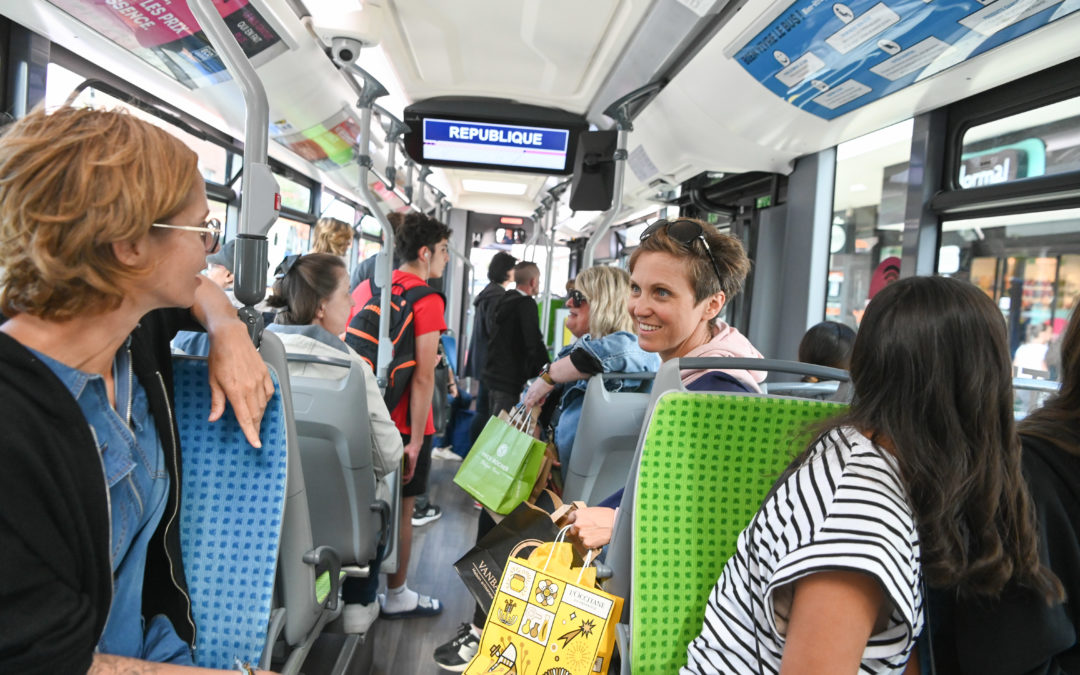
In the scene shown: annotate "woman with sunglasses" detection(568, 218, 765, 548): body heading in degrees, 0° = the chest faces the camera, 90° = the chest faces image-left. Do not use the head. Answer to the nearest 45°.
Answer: approximately 45°

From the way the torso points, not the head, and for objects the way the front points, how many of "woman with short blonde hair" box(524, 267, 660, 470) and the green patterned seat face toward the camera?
1

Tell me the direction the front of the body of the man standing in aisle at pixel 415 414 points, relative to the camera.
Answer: to the viewer's right

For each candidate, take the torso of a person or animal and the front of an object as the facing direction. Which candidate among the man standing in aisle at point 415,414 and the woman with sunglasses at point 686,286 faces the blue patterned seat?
the woman with sunglasses

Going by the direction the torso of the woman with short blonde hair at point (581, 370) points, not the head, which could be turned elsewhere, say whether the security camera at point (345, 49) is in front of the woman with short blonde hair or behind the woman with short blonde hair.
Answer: in front

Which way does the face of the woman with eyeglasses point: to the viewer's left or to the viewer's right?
to the viewer's right

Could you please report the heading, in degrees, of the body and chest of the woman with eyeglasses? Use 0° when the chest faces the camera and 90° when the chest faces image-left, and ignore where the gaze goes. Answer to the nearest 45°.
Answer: approximately 315°

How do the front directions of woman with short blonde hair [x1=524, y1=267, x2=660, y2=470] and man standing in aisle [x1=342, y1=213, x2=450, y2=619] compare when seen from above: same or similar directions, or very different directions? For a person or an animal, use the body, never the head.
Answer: very different directions

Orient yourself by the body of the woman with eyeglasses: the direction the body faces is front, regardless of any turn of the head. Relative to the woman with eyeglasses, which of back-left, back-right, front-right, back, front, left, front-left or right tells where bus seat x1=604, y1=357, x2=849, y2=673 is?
front-left

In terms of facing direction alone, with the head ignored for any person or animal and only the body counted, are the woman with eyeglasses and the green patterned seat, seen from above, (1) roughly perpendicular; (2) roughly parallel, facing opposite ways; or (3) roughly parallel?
roughly perpendicular

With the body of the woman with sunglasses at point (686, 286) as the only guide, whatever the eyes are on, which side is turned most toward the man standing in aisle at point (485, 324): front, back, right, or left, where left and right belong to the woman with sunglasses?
right
